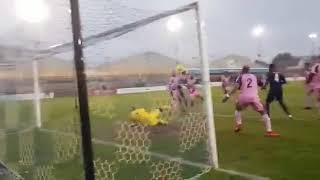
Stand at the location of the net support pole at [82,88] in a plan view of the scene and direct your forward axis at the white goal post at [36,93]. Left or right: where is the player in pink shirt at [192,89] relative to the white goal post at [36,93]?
right

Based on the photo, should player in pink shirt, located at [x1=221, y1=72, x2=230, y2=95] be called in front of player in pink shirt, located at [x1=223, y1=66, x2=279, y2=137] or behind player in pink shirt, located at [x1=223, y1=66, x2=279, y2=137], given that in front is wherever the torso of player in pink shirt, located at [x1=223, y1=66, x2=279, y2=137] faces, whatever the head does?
in front
